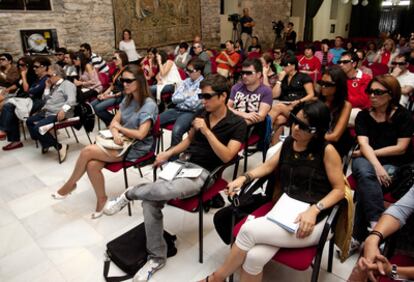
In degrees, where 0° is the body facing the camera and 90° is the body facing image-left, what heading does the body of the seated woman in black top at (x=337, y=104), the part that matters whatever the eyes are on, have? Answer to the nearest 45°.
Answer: approximately 45°

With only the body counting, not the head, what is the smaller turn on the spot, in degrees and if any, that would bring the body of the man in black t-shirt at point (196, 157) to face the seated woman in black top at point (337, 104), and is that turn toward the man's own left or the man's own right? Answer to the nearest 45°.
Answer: approximately 135° to the man's own left

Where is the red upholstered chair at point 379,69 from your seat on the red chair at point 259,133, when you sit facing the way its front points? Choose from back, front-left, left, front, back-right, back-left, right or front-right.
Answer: back

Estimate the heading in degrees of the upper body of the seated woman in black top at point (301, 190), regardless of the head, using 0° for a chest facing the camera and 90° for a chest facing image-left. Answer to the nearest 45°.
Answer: approximately 45°

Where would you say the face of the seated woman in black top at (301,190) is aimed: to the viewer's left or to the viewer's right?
to the viewer's left

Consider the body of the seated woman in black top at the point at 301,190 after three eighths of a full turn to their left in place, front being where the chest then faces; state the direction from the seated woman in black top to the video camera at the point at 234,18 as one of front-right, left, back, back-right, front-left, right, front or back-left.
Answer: left
